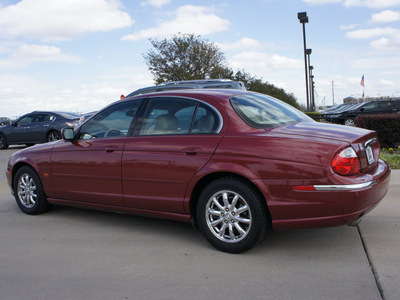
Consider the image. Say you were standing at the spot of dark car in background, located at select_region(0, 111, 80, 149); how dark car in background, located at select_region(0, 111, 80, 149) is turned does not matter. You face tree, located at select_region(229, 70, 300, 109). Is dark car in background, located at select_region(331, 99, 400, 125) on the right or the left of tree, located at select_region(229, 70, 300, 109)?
right

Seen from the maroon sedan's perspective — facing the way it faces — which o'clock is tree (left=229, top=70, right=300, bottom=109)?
The tree is roughly at 2 o'clock from the maroon sedan.

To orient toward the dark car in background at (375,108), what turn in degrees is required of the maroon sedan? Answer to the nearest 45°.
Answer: approximately 90° to its right

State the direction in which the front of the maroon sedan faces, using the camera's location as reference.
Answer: facing away from the viewer and to the left of the viewer

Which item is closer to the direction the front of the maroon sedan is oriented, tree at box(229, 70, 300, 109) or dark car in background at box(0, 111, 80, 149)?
the dark car in background

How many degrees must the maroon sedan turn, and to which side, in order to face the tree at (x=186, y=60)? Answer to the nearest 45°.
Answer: approximately 45° to its right
